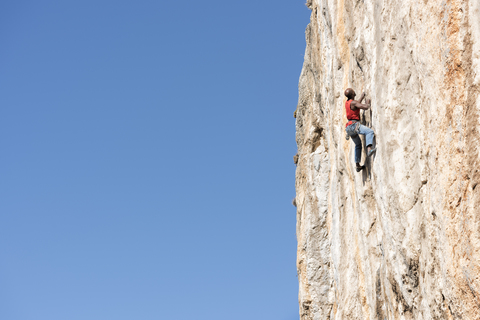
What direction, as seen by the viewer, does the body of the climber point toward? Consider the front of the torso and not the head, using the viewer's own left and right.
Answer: facing to the right of the viewer
